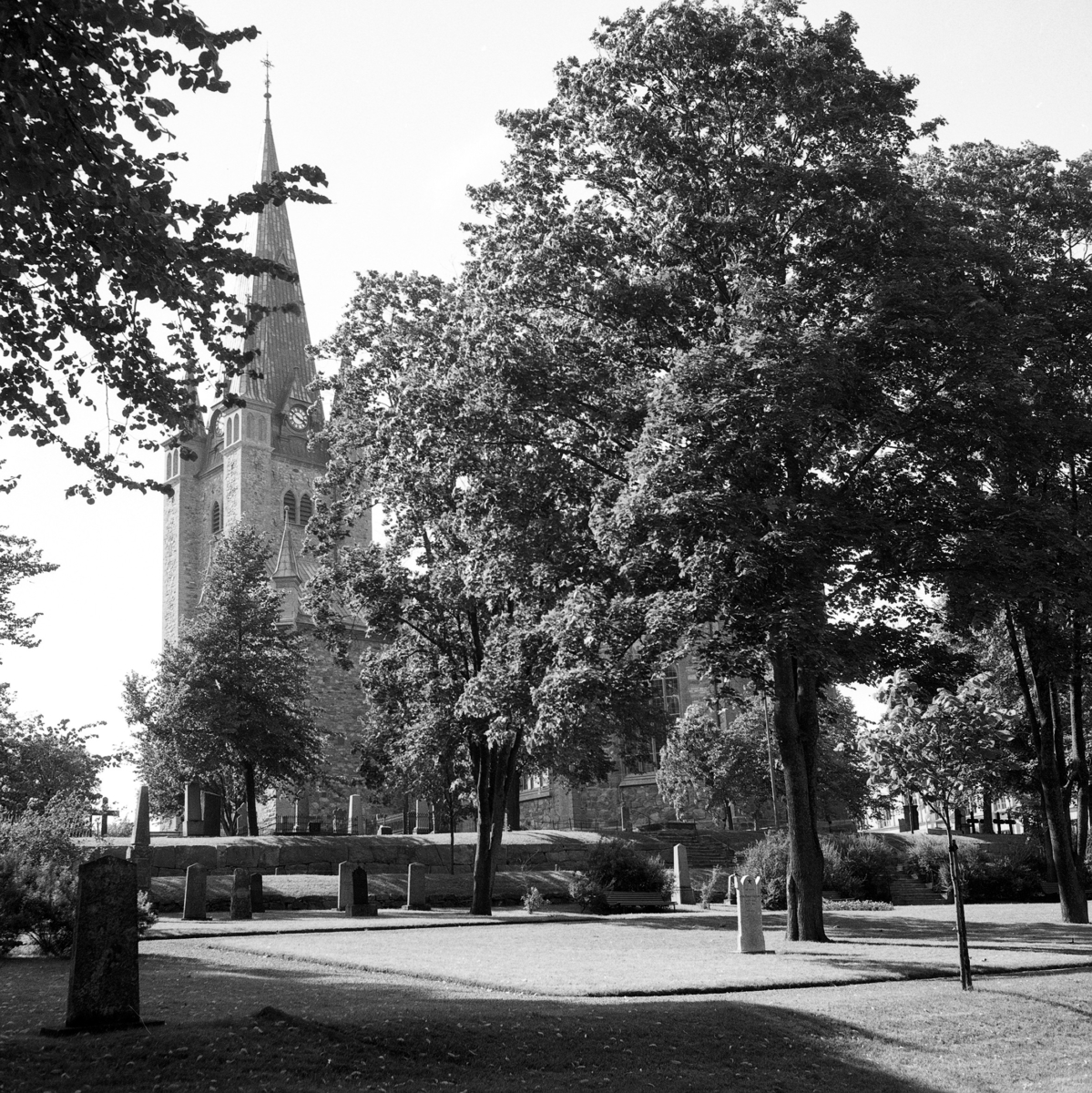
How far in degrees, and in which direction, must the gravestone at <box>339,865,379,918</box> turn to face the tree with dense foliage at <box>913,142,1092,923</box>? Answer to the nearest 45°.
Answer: approximately 45° to its left

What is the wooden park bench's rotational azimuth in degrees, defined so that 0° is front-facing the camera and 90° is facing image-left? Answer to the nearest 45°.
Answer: approximately 0°

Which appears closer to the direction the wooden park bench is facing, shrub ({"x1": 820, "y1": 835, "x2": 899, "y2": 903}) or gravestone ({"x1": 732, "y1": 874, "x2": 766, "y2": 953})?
the gravestone

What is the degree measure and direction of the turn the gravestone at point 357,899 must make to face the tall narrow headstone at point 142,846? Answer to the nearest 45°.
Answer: approximately 135° to its right

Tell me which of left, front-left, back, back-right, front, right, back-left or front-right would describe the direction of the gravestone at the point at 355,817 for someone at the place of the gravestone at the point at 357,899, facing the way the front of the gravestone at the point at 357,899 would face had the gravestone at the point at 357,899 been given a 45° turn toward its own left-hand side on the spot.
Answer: back-left

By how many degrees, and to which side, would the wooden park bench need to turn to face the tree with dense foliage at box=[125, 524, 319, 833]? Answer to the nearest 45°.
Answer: approximately 135° to its right
